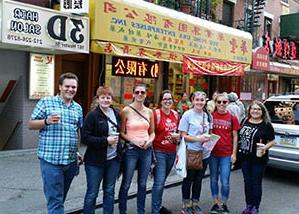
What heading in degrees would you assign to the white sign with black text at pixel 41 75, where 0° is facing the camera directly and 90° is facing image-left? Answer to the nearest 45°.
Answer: approximately 315°

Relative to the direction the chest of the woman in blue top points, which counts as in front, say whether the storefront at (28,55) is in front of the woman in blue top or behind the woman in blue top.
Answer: behind

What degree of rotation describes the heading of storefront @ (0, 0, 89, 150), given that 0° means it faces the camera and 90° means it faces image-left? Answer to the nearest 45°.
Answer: approximately 315°

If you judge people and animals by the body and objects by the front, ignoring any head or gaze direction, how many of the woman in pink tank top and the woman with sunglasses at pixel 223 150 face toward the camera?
2

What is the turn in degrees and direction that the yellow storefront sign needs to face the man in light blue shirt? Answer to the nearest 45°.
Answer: approximately 45° to its right

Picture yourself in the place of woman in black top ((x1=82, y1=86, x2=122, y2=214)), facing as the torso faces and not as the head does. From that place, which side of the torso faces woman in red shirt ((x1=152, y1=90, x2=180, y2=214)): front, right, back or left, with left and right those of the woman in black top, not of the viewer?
left

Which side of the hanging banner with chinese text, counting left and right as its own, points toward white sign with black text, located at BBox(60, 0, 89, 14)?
right

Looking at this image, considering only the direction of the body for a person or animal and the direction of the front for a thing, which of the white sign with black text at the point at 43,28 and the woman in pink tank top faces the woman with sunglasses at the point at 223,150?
the white sign with black text
